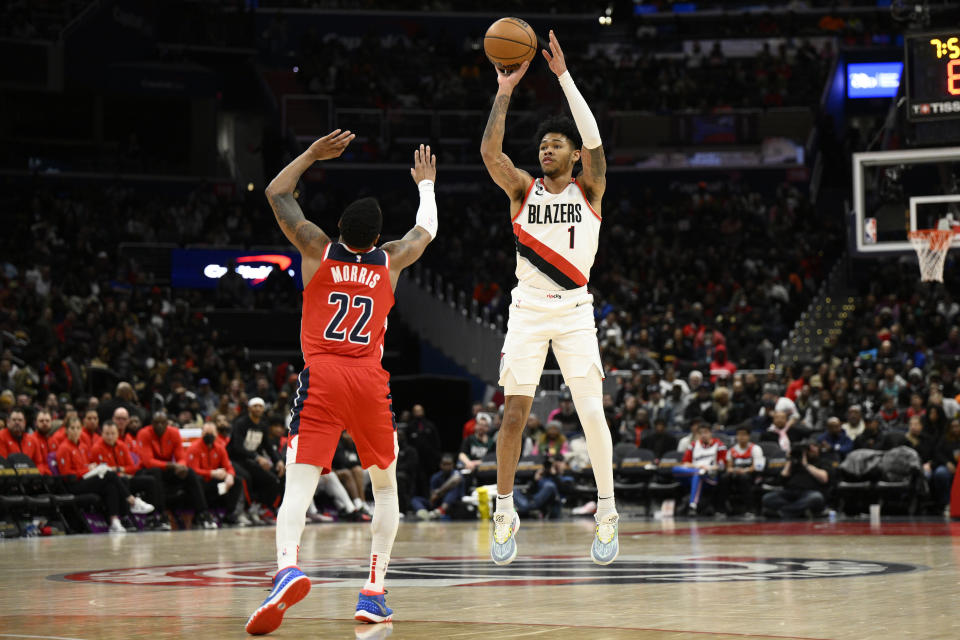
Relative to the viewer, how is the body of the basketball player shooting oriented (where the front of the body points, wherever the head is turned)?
toward the camera

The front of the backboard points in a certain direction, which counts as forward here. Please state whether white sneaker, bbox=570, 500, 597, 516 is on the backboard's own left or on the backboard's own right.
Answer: on the backboard's own right

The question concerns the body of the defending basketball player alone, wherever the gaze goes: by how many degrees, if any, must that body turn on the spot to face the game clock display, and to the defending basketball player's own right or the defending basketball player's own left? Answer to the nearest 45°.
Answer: approximately 45° to the defending basketball player's own right

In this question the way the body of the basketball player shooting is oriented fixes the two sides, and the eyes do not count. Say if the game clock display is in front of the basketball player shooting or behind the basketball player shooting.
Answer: behind

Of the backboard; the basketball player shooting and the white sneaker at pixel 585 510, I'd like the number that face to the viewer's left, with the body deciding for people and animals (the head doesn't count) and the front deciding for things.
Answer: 1

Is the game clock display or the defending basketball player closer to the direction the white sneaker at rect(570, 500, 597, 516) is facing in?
the defending basketball player

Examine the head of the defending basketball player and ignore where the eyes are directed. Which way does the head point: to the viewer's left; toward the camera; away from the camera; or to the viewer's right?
away from the camera

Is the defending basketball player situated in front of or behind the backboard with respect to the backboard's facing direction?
in front

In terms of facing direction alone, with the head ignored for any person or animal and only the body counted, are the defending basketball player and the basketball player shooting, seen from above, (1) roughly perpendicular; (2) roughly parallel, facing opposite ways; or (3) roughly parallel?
roughly parallel, facing opposite ways

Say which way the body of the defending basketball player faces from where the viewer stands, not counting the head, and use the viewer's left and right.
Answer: facing away from the viewer

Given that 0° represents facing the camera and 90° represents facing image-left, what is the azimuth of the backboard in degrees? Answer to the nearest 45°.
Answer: approximately 0°

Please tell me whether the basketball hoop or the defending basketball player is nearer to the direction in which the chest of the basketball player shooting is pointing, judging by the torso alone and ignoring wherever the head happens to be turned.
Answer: the defending basketball player

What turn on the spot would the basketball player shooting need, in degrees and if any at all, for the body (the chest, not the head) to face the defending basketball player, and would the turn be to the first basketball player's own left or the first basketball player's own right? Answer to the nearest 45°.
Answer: approximately 45° to the first basketball player's own right
